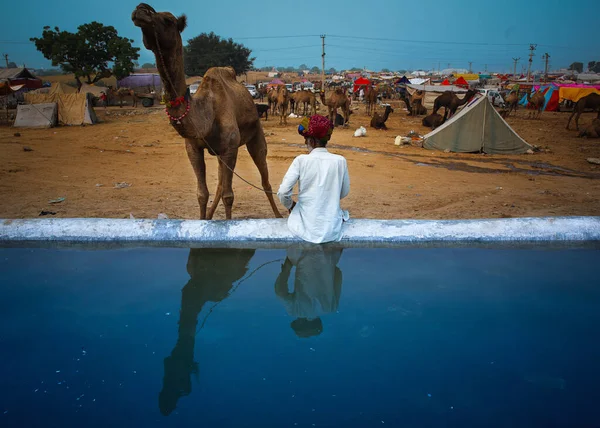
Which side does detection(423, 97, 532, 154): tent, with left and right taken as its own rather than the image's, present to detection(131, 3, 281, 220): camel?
front

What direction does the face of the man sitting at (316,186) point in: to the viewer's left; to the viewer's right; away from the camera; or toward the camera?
away from the camera

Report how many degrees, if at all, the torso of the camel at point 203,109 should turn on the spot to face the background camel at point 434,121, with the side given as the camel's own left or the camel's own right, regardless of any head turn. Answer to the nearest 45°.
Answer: approximately 180°

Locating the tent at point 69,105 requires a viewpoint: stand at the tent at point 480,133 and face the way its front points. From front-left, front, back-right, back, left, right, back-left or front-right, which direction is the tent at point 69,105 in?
right

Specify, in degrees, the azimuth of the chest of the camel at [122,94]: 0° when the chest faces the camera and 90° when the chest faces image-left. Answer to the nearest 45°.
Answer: approximately 90°

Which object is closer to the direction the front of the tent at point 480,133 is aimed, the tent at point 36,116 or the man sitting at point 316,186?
the man sitting
